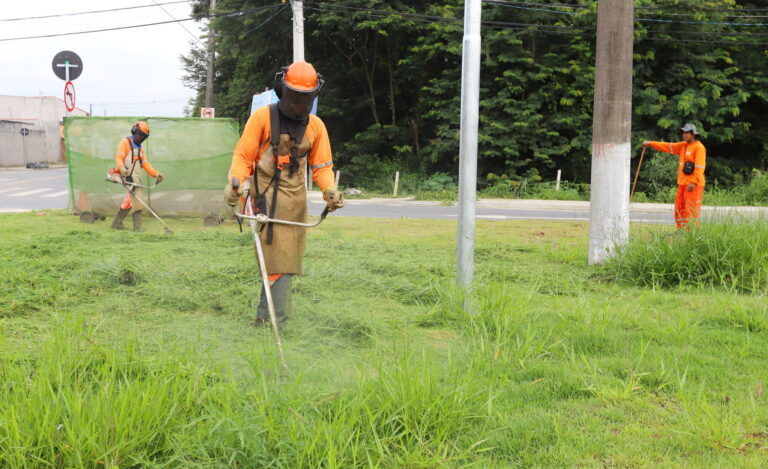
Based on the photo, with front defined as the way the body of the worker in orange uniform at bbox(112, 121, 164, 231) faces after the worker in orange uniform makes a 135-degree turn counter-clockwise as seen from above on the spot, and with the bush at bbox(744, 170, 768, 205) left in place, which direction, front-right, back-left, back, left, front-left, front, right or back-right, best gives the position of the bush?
right

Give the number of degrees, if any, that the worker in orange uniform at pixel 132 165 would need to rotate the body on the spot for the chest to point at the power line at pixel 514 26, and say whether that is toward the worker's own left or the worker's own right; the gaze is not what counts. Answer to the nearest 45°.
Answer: approximately 90° to the worker's own left

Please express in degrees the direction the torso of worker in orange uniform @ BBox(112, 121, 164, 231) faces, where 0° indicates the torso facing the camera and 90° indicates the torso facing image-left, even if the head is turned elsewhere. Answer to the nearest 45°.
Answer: approximately 315°

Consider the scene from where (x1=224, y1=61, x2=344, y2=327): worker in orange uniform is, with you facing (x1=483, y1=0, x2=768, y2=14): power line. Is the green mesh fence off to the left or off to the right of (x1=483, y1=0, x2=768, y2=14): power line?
left

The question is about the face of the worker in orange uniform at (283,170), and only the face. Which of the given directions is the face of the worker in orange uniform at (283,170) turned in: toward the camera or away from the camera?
toward the camera

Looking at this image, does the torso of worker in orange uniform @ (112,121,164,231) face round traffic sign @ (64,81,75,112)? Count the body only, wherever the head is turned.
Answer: no

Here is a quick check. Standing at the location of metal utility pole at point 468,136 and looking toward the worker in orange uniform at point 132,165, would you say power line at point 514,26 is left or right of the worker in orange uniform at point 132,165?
right

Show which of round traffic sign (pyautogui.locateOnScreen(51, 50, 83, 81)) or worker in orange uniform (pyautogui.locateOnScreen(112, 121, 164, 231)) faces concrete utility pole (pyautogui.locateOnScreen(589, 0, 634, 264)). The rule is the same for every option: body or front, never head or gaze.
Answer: the worker in orange uniform

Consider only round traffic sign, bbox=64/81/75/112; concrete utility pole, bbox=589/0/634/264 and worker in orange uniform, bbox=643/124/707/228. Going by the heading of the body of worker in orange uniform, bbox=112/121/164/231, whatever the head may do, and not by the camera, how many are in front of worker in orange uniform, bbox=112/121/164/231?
2
